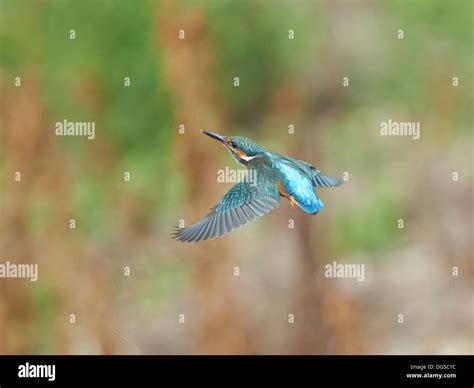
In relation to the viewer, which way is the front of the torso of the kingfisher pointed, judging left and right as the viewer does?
facing away from the viewer and to the left of the viewer
